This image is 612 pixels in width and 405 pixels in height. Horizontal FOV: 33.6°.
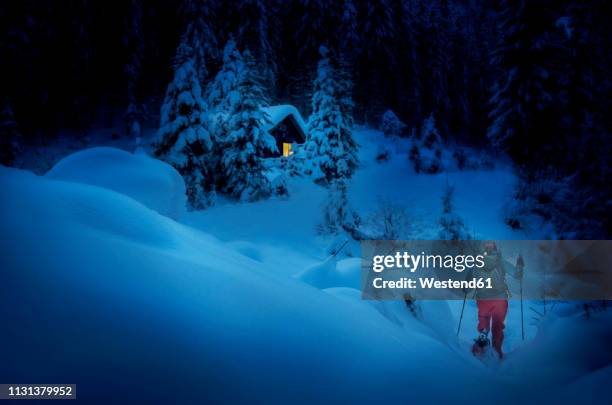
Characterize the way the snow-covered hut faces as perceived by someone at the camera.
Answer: facing the viewer

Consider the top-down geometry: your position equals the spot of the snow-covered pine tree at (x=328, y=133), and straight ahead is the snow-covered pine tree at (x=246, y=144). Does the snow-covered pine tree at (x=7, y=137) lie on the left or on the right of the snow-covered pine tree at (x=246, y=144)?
right

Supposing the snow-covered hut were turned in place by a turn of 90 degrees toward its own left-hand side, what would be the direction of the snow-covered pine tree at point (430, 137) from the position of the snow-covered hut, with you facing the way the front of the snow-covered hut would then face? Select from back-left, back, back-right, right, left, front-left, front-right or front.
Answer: front

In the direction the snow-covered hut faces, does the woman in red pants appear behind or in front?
in front

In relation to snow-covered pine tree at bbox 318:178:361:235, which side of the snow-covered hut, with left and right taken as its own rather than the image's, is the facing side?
front

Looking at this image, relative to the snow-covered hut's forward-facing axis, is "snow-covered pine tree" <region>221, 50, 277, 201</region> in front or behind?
in front

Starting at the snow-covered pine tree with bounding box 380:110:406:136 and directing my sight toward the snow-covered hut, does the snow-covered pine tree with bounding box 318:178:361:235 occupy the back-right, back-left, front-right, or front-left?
front-left

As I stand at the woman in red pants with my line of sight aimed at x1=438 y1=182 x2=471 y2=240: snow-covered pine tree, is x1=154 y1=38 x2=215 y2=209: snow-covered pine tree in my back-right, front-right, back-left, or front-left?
front-left

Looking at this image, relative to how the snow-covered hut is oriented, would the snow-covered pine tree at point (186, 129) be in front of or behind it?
in front
